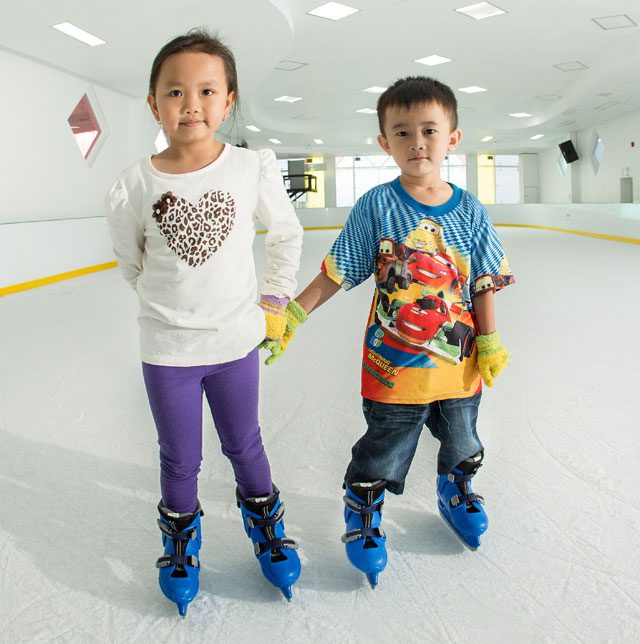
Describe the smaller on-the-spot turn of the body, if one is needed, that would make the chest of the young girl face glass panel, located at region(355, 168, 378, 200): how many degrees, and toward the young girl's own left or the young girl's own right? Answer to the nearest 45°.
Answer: approximately 180°

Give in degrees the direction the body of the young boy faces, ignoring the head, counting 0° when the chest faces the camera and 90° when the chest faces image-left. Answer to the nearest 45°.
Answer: approximately 0°

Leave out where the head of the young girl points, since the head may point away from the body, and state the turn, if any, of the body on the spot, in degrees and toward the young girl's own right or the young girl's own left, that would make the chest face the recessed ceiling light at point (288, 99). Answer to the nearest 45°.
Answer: approximately 180°

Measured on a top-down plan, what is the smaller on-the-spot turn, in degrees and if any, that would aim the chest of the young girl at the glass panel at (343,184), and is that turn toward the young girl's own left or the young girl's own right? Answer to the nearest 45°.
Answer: approximately 180°

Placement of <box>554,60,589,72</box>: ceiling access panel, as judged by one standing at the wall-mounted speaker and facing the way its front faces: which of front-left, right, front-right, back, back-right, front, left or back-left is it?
front-left

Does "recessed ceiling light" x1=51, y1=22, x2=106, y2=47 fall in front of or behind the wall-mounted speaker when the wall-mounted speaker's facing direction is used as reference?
in front

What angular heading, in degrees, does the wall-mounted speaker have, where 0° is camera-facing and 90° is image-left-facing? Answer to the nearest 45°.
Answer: approximately 45°

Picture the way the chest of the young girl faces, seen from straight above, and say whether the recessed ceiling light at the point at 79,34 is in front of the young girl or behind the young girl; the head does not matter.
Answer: behind

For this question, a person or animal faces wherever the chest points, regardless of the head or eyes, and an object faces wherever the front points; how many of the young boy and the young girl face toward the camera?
2
